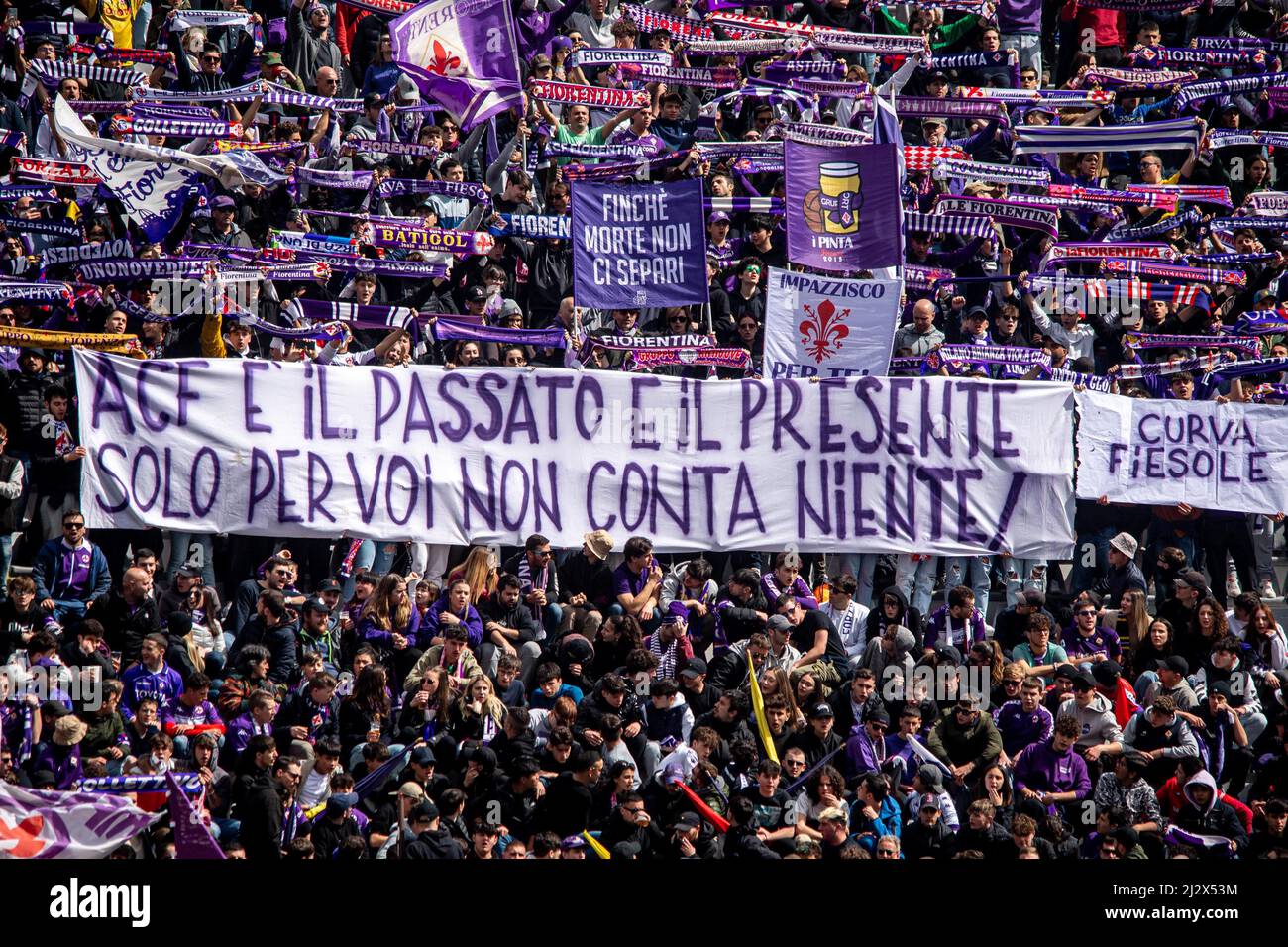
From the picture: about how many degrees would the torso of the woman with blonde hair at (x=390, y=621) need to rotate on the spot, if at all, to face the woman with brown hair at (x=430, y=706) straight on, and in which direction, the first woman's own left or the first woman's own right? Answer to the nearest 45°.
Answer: approximately 45° to the first woman's own right

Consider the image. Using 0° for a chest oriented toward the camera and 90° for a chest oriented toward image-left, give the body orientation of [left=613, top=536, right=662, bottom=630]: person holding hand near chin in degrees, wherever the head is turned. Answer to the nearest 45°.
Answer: approximately 315°

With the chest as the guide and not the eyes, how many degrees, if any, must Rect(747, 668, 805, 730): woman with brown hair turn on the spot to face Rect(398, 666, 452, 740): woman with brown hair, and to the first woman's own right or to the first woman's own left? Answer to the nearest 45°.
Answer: approximately 45° to the first woman's own right

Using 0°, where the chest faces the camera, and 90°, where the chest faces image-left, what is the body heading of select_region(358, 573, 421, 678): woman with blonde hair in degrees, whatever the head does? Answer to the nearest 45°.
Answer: approximately 315°

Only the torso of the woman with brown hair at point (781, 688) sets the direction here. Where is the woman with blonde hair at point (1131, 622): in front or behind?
behind

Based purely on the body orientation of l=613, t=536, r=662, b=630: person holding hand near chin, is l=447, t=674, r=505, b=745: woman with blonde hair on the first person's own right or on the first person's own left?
on the first person's own right

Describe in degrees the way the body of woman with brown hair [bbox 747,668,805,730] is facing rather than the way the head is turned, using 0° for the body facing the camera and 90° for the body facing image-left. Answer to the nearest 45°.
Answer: approximately 45°

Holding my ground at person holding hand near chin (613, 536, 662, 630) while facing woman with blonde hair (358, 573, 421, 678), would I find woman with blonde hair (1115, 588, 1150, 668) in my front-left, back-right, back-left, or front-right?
back-left
